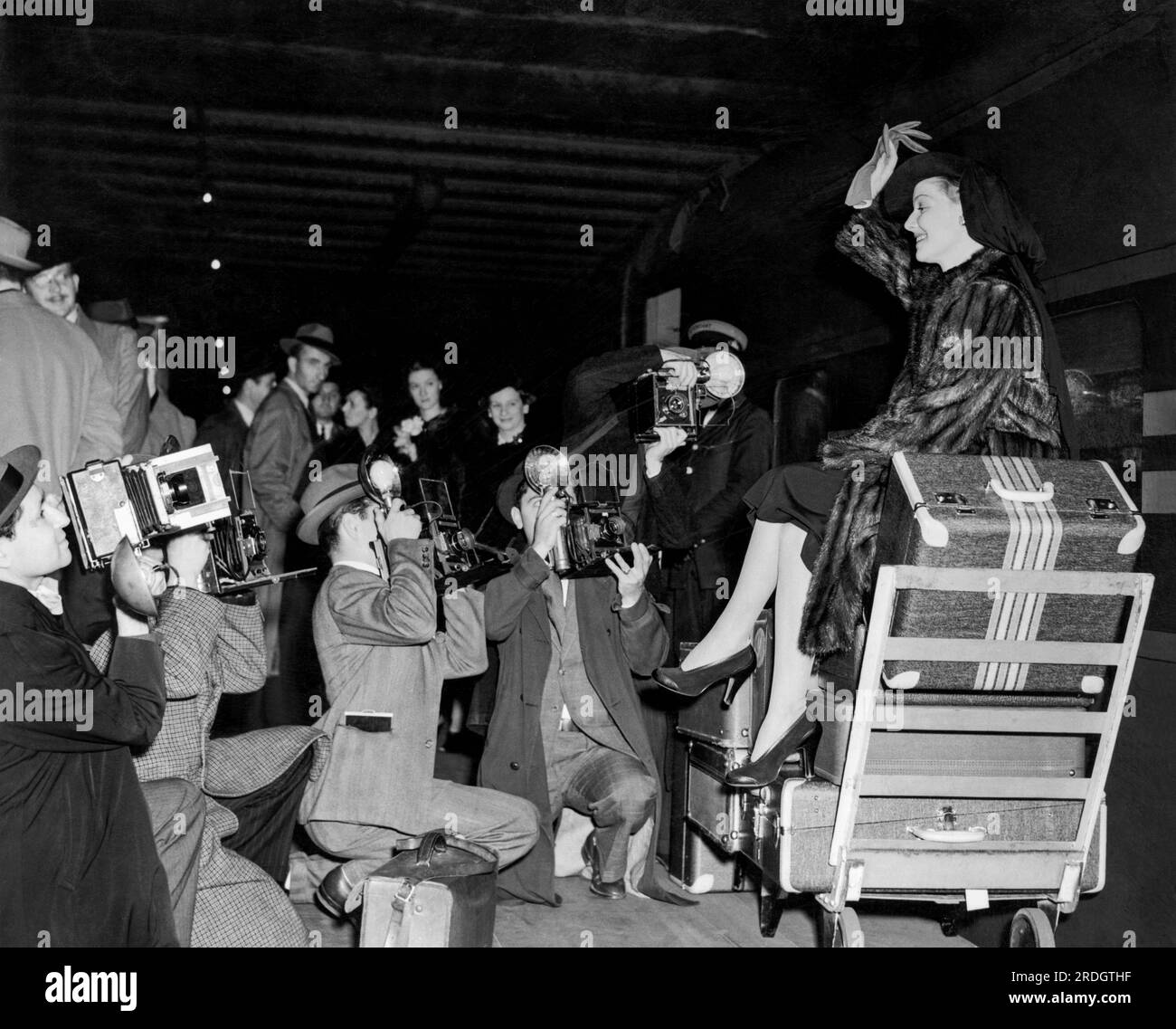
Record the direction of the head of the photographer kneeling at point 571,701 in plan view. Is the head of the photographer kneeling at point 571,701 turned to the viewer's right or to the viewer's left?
to the viewer's right

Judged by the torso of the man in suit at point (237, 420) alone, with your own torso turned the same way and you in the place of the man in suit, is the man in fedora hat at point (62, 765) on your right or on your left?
on your right

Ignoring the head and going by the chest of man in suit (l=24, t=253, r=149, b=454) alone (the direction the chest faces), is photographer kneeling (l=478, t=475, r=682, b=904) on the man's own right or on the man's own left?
on the man's own left

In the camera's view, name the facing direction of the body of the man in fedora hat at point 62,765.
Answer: to the viewer's right

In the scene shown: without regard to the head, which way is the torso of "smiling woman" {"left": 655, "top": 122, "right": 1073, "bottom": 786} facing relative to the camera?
to the viewer's left

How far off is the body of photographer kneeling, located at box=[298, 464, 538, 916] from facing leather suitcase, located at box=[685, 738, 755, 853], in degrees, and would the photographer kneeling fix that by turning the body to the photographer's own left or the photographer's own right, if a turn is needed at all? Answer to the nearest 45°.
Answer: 0° — they already face it

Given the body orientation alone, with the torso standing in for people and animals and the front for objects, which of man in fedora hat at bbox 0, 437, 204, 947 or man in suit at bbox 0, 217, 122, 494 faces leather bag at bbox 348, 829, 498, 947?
the man in fedora hat
